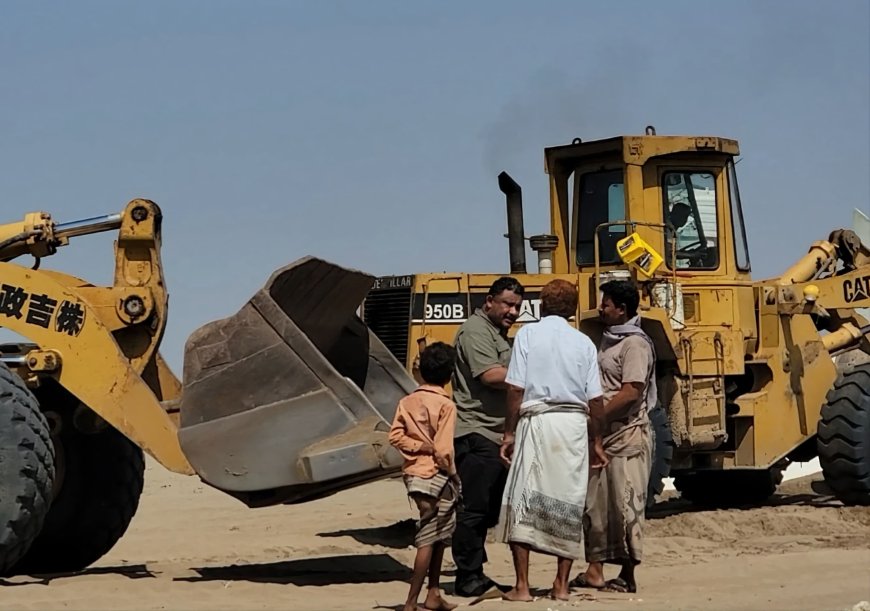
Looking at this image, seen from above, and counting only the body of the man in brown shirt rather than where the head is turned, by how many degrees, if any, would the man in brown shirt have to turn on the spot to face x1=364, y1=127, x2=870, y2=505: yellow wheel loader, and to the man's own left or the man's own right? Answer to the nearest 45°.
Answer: approximately 90° to the man's own right

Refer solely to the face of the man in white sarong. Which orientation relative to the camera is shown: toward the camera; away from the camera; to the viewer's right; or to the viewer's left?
away from the camera

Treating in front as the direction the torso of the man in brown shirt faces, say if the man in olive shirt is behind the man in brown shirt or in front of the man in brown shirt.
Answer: in front

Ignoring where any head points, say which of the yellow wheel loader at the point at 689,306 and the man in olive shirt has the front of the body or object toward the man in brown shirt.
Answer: the man in olive shirt

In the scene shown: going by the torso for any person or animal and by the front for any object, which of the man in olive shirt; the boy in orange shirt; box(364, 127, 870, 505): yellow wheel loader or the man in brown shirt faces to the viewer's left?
the man in brown shirt

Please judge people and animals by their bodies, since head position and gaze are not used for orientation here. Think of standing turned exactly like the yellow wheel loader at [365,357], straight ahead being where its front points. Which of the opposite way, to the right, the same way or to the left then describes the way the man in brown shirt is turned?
the opposite way

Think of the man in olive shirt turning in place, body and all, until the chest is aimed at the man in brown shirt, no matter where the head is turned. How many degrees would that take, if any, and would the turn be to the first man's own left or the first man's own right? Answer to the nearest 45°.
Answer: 0° — they already face them

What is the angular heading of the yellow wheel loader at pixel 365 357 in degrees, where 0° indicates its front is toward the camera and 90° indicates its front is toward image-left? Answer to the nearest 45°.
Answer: approximately 270°

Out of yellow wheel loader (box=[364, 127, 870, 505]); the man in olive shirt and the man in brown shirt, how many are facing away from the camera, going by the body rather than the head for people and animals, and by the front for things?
0

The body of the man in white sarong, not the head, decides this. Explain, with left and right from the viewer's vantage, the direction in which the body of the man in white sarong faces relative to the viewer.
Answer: facing away from the viewer

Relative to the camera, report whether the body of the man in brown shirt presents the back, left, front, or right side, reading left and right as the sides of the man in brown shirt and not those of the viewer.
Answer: left

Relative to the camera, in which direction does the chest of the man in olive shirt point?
to the viewer's right

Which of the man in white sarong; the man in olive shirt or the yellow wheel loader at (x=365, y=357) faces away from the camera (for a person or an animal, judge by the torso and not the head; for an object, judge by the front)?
the man in white sarong

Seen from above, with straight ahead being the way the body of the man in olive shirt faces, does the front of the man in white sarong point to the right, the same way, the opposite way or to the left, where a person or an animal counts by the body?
to the left

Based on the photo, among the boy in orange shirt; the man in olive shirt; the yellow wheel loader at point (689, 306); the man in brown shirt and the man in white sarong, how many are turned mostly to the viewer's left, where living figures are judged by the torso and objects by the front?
1

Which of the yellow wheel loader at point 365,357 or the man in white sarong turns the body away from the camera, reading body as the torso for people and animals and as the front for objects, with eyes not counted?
the man in white sarong

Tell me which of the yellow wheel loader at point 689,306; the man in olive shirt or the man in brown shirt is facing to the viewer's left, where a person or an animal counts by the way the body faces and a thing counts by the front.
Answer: the man in brown shirt

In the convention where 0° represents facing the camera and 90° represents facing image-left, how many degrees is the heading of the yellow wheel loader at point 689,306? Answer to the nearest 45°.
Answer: approximately 270°
